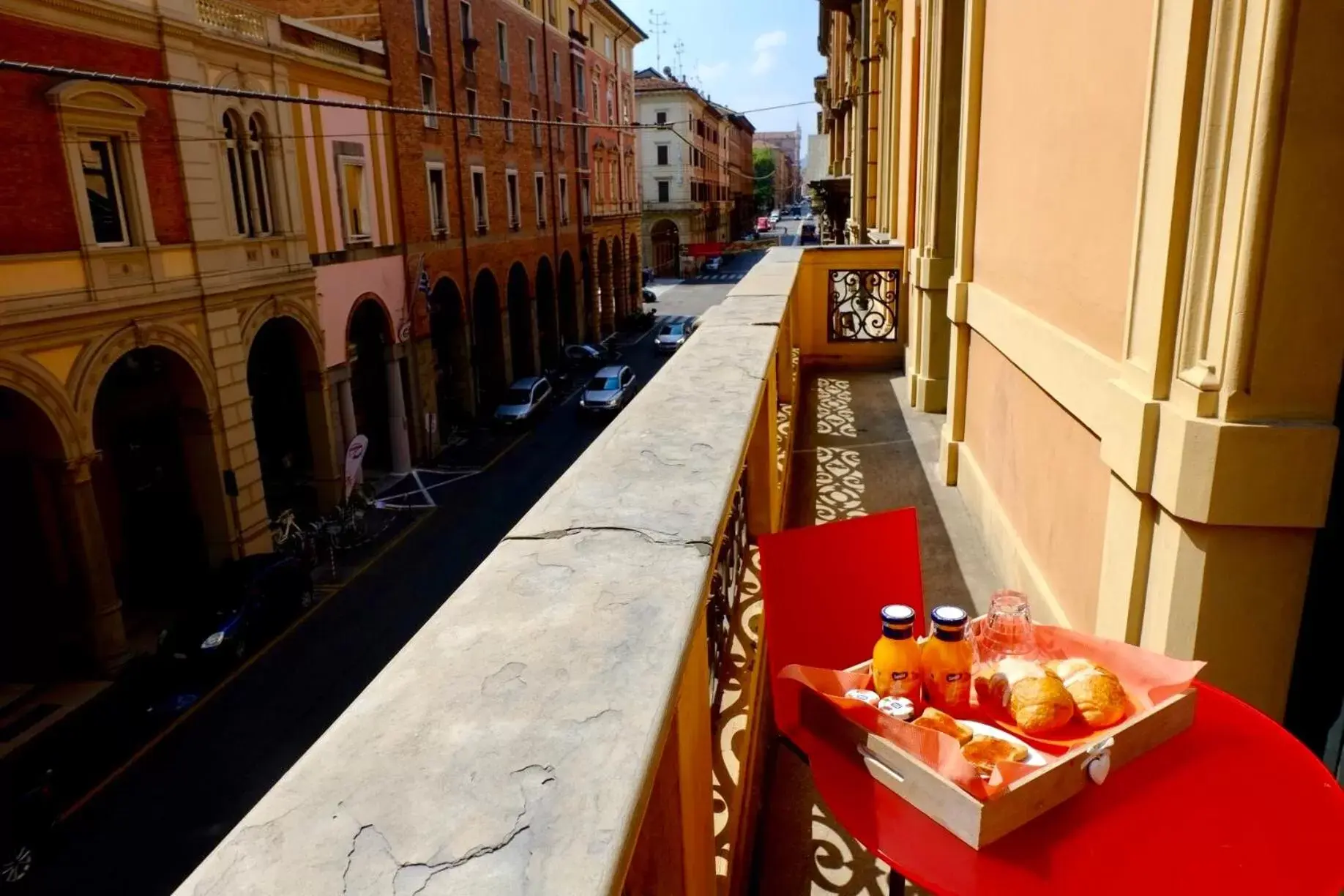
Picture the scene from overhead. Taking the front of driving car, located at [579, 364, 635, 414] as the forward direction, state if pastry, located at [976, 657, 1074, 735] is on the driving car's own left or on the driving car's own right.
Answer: on the driving car's own left

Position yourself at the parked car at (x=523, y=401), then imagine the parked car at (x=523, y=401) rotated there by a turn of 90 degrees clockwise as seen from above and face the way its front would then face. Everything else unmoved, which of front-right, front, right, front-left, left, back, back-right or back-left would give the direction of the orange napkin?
back-left

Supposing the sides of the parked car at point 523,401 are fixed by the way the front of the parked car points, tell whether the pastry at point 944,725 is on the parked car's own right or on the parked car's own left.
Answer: on the parked car's own left

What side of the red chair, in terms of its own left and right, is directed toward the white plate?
front

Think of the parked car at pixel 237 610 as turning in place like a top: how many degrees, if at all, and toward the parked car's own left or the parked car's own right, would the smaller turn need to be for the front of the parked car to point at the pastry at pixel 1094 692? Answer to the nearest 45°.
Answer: approximately 45° to the parked car's own left

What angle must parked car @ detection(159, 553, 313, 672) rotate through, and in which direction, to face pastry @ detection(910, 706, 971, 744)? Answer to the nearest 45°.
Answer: approximately 45° to its left

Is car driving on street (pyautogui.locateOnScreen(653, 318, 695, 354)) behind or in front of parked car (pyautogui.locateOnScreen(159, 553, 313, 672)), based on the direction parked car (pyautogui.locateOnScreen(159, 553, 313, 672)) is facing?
behind

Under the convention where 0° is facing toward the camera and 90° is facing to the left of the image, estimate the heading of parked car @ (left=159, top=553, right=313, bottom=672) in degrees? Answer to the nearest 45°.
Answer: approximately 45°

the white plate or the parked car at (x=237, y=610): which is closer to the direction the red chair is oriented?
the white plate

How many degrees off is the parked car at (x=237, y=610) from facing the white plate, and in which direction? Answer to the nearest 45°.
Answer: approximately 45° to its left

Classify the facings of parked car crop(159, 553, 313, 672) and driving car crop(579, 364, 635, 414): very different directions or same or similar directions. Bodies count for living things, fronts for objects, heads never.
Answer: same or similar directions

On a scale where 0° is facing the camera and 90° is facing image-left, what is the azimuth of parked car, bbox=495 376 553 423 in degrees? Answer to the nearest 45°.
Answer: approximately 45°

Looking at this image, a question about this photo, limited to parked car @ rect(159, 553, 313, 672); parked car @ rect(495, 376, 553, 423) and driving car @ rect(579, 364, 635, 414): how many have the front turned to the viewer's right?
0

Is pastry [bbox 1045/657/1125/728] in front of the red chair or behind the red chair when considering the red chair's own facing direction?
in front

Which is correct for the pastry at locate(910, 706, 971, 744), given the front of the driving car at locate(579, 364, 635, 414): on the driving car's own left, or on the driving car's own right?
on the driving car's own left

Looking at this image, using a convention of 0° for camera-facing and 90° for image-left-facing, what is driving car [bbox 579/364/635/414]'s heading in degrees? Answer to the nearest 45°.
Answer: approximately 45°
